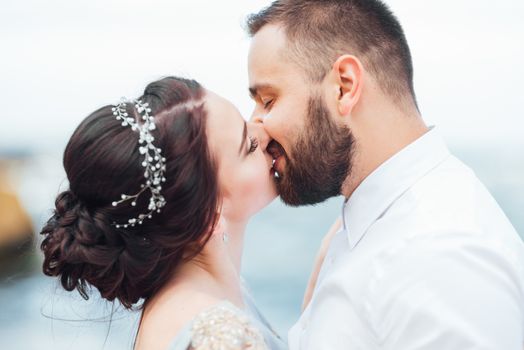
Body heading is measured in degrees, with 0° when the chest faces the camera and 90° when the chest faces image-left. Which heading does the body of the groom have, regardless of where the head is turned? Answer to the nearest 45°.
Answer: approximately 90°
